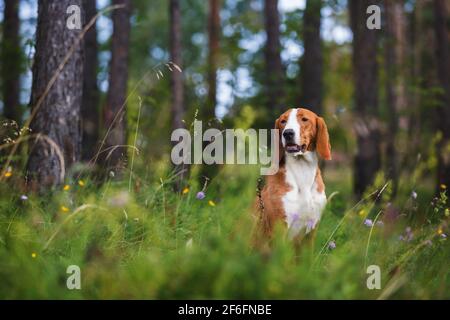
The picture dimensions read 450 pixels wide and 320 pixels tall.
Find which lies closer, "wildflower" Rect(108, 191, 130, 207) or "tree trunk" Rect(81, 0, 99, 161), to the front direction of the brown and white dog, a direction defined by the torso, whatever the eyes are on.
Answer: the wildflower

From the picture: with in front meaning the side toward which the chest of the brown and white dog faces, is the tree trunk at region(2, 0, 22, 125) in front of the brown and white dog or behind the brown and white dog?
behind

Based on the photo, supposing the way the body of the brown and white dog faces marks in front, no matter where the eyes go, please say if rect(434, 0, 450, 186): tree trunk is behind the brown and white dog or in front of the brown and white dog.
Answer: behind

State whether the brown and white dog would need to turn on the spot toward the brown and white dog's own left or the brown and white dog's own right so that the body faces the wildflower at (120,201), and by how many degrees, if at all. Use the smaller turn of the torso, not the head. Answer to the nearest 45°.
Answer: approximately 45° to the brown and white dog's own right

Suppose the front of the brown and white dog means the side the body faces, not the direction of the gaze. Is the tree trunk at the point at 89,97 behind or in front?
behind

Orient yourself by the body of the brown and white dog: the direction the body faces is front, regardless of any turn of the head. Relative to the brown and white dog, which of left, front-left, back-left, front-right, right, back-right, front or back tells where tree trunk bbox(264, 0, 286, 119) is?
back

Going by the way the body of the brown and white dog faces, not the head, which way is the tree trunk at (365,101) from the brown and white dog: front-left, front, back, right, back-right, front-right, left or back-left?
back

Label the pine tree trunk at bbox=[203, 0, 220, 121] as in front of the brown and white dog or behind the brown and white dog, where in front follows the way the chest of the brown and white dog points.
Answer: behind

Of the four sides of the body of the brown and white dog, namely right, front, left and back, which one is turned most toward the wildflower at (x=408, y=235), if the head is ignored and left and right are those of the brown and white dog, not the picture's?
left

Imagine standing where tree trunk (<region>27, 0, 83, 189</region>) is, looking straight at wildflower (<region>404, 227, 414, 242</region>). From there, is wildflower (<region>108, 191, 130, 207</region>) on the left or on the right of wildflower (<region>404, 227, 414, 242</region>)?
right

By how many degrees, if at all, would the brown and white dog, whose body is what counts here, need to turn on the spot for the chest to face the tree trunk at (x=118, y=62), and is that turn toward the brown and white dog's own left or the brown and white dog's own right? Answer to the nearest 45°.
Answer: approximately 135° to the brown and white dog's own right

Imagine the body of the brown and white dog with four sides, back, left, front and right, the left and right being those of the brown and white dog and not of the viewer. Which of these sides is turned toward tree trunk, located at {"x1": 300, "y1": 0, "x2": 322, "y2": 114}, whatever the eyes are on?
back

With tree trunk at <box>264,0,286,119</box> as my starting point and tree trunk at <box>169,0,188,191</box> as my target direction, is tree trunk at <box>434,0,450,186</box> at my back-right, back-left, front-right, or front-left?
back-left

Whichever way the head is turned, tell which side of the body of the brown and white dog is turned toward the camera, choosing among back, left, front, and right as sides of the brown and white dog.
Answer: front
